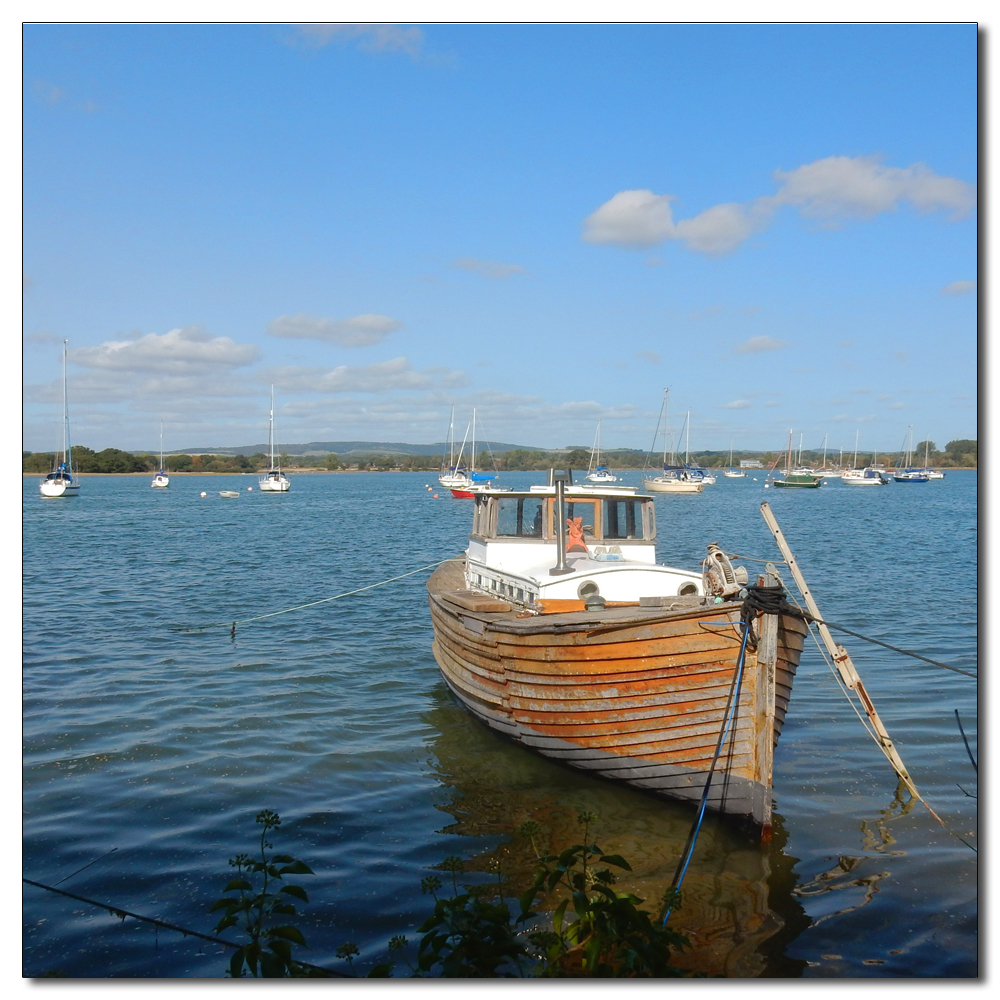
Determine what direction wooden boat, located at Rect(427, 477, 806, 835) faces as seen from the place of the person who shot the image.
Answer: facing the viewer and to the right of the viewer
